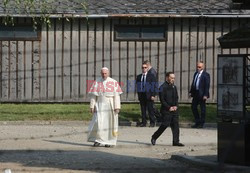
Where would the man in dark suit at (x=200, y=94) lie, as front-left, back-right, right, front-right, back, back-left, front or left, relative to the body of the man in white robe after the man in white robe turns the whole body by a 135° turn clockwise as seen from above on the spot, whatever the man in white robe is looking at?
right

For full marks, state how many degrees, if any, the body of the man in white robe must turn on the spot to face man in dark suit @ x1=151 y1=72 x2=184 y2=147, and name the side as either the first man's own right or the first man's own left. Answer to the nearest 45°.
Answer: approximately 90° to the first man's own left

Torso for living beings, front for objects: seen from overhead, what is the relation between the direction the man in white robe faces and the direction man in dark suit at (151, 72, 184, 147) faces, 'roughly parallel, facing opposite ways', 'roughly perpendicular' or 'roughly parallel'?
roughly perpendicular

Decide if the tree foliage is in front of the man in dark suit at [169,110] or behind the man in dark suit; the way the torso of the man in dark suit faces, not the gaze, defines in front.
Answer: behind
